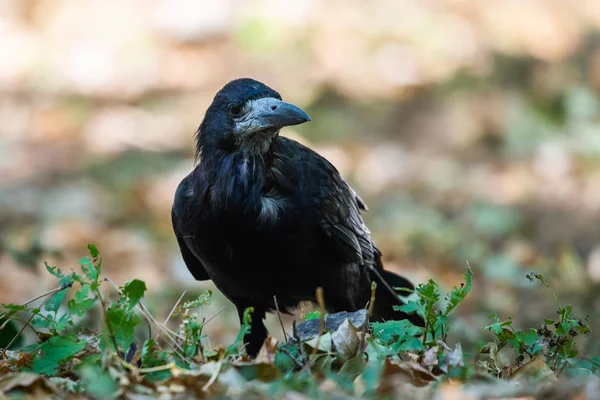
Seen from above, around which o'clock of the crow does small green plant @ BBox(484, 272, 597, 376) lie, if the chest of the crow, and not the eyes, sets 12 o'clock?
The small green plant is roughly at 9 o'clock from the crow.

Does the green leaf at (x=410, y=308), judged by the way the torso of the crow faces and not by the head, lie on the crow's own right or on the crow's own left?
on the crow's own left

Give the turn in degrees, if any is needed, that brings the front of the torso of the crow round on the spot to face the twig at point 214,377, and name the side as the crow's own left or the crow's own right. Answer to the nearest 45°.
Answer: approximately 45° to the crow's own left

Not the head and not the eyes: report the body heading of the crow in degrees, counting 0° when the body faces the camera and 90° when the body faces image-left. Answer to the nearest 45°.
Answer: approximately 45°

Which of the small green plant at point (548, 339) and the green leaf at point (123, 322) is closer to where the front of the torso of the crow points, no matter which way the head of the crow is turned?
the green leaf

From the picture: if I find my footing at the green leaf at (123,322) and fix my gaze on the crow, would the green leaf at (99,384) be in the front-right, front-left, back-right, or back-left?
back-right

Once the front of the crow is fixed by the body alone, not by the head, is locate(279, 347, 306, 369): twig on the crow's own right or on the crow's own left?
on the crow's own left
